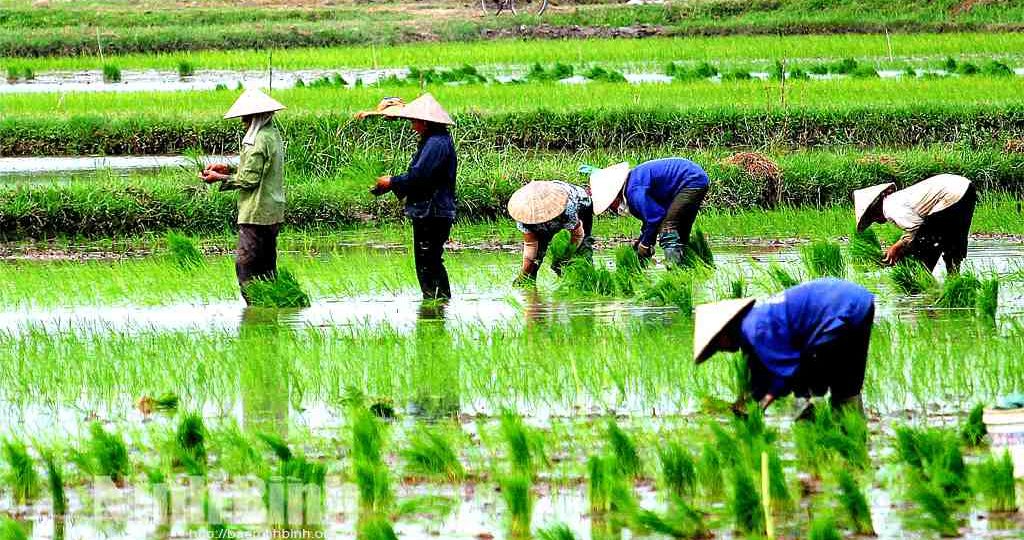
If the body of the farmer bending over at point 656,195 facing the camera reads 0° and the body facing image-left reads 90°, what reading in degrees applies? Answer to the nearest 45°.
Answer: approximately 90°

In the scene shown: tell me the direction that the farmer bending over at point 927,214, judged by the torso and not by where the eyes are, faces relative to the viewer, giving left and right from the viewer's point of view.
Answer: facing to the left of the viewer

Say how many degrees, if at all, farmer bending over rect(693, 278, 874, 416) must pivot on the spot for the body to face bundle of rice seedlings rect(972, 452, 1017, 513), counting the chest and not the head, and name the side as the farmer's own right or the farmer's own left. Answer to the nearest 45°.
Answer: approximately 180°

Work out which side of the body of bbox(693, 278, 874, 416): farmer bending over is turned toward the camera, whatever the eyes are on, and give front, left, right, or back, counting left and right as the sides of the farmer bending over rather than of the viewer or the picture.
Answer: left

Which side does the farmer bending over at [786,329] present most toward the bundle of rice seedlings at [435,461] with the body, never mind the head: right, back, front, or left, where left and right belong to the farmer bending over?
front

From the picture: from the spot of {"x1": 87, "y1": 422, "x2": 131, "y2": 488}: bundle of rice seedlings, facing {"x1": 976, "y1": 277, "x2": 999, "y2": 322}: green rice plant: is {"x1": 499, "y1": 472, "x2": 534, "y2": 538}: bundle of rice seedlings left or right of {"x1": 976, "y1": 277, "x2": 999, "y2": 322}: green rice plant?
right

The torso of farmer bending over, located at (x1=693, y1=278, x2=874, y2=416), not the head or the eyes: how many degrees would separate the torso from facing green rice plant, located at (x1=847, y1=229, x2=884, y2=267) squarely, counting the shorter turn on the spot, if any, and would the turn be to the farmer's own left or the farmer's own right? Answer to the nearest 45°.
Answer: approximately 90° to the farmer's own right

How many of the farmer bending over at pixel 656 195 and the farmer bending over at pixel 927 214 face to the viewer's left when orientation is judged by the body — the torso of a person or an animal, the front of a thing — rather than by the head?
2

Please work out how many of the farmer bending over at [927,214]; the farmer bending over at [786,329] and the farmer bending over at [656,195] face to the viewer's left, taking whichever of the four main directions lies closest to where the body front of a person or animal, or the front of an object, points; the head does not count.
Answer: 3

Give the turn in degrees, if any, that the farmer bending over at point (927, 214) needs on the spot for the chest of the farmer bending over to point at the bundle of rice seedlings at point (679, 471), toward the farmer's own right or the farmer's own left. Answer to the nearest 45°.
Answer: approximately 90° to the farmer's own left

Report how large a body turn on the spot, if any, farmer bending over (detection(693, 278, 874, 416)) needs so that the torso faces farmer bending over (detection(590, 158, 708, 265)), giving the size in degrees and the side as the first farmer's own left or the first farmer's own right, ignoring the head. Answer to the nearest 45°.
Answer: approximately 90° to the first farmer's own right
